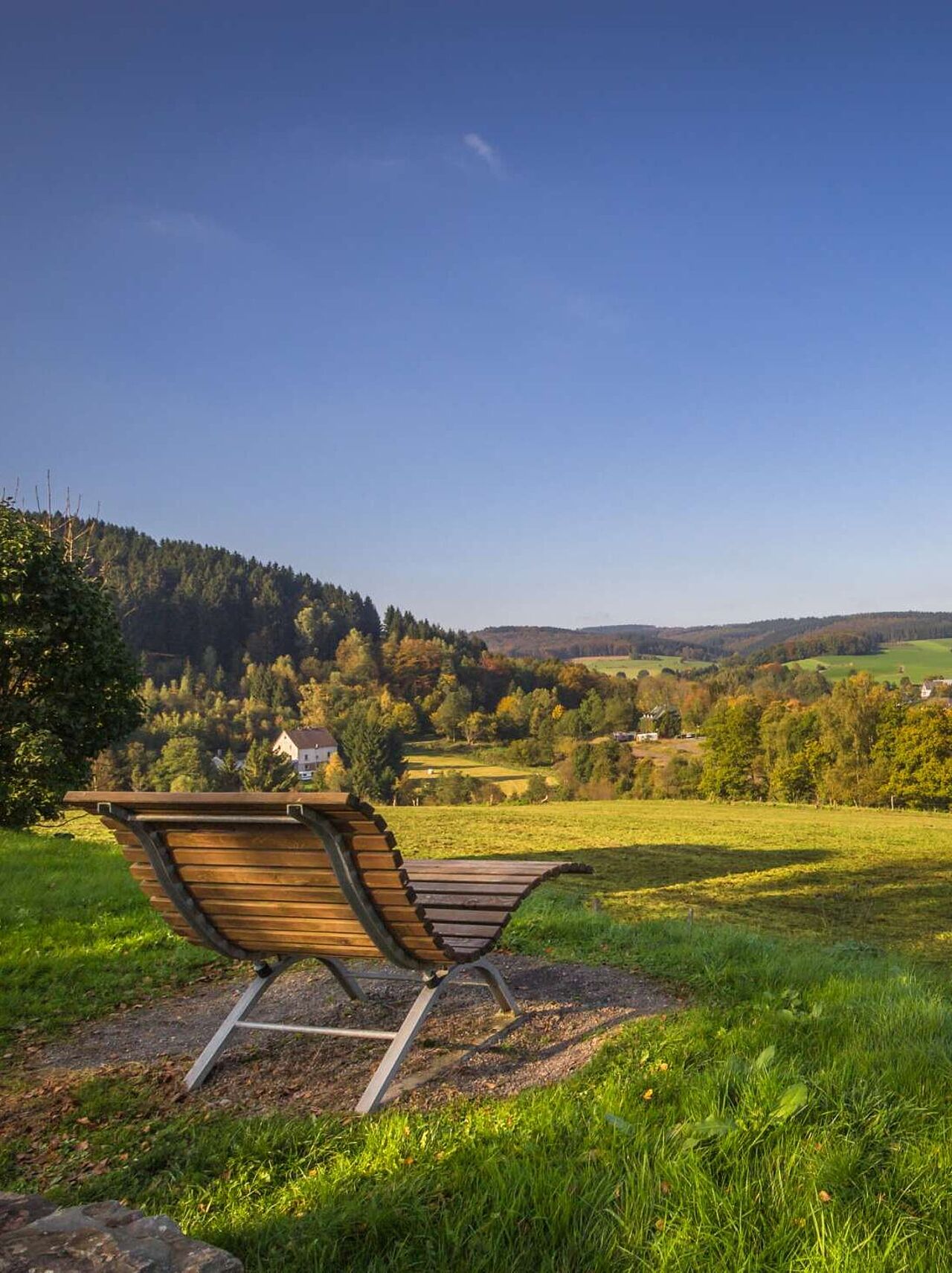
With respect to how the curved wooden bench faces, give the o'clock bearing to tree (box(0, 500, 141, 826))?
The tree is roughly at 10 o'clock from the curved wooden bench.

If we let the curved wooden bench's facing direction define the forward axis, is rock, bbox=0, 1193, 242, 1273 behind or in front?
behind

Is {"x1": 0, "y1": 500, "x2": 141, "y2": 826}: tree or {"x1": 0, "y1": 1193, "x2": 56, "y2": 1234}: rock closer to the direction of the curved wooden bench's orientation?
the tree

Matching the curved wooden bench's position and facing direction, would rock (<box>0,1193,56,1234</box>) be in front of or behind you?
behind

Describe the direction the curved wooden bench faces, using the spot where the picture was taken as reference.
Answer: facing away from the viewer and to the right of the viewer

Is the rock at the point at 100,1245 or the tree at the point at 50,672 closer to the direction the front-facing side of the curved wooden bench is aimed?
the tree
